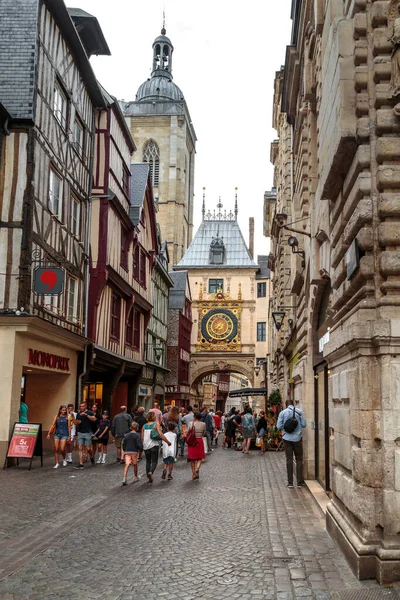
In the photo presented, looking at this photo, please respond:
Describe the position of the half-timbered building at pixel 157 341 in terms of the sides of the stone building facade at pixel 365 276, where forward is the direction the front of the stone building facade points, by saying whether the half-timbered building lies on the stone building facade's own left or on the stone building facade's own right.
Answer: on the stone building facade's own right

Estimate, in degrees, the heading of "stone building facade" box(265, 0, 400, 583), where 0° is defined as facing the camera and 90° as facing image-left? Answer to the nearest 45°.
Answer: approximately 90°

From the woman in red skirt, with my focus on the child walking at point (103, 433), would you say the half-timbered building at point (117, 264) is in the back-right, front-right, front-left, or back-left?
front-right

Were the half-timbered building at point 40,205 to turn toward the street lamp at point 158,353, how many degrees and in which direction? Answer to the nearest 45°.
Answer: approximately 135° to its left

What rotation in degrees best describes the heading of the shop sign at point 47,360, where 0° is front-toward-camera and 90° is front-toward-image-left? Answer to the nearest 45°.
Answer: approximately 315°

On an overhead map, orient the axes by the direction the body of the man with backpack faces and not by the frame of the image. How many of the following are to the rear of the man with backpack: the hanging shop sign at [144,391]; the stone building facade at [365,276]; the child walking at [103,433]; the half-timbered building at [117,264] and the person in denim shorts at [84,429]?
1

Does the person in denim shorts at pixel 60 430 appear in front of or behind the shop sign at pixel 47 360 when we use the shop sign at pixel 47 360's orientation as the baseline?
in front

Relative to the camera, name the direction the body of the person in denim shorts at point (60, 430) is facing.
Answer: toward the camera
